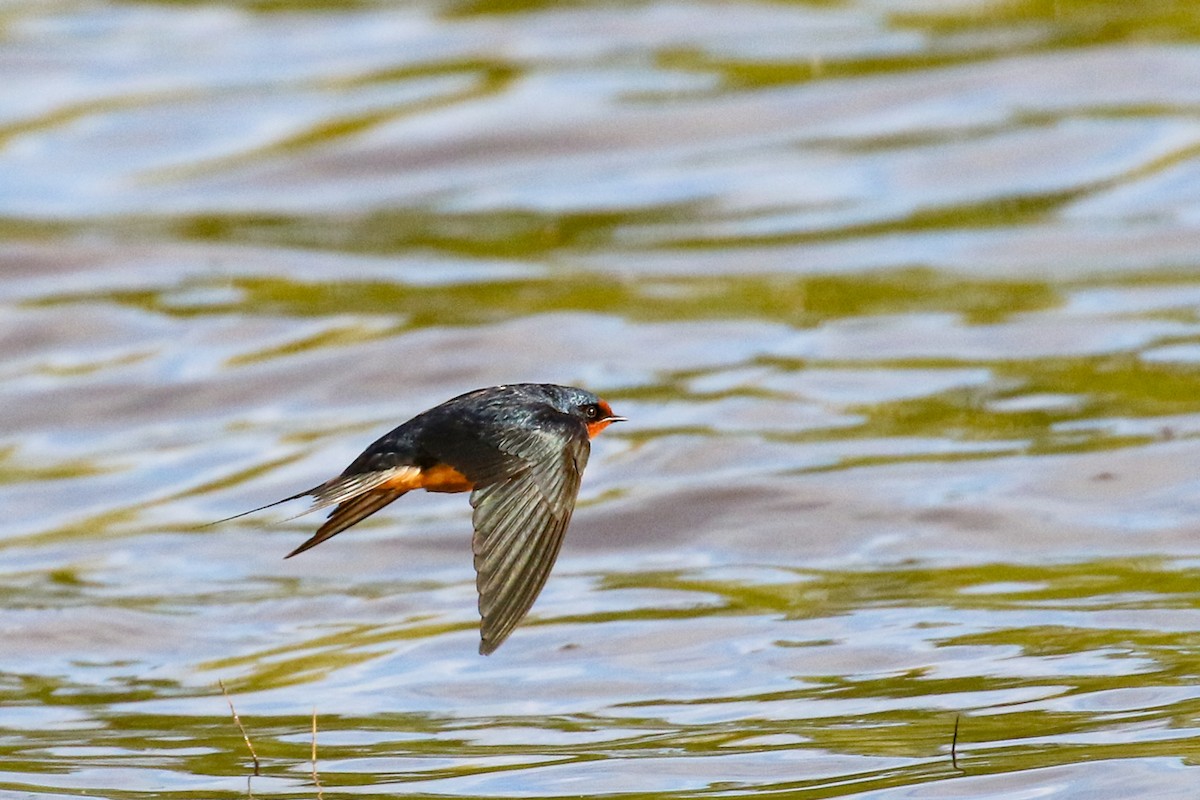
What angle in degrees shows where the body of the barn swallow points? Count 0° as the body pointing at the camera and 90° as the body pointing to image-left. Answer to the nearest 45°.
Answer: approximately 270°

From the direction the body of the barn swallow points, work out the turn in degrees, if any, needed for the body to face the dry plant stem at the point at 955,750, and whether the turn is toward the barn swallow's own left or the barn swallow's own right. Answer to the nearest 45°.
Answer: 0° — it already faces it
